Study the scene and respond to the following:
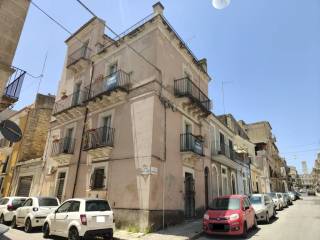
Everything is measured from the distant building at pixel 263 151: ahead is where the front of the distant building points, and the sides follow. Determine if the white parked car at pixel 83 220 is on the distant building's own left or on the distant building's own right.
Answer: on the distant building's own right

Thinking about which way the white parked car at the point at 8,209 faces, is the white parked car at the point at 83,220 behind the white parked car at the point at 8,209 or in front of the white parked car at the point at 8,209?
behind

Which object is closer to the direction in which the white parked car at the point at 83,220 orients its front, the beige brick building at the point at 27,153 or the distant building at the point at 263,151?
the beige brick building

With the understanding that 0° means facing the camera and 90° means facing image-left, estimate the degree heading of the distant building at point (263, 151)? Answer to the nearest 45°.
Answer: approximately 315°

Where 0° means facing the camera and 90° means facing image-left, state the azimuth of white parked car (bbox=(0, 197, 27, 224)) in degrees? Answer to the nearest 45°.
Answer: approximately 135°

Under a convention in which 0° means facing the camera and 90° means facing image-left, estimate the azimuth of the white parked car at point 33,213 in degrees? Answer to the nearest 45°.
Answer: approximately 135°

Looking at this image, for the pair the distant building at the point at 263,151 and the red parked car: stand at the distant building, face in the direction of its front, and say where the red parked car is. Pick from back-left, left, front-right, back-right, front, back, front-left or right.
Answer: front-right

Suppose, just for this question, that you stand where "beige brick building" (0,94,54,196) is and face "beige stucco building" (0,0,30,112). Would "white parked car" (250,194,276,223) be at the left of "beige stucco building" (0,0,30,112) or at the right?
left
